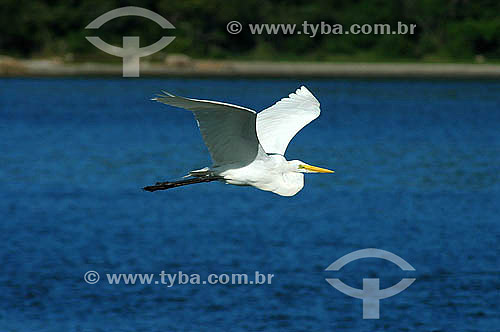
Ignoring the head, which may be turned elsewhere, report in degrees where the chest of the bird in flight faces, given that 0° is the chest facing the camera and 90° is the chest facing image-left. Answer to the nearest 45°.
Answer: approximately 270°
